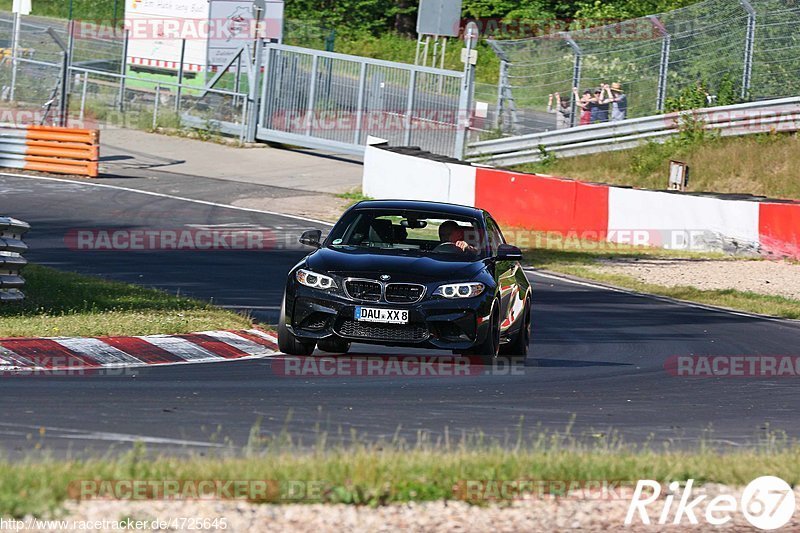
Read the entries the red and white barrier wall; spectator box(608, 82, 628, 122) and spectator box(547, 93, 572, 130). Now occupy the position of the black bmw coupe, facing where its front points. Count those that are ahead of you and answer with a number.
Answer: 0

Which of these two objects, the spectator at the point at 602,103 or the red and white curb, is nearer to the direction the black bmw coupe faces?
the red and white curb

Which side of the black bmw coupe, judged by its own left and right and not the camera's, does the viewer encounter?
front

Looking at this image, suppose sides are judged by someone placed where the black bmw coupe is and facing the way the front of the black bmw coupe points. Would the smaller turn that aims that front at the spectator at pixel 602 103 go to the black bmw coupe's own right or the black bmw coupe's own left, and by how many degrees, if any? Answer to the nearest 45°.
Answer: approximately 180°

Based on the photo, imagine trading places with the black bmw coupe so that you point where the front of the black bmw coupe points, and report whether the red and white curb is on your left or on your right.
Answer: on your right

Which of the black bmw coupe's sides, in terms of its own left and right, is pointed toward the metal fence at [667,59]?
back

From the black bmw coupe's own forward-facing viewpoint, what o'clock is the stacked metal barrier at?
The stacked metal barrier is roughly at 4 o'clock from the black bmw coupe.

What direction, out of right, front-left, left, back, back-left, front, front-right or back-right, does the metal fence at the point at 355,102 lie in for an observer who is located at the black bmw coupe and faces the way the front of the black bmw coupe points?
back

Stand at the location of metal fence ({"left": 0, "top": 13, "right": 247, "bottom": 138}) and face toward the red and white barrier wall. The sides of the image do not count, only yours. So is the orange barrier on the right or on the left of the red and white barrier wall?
right

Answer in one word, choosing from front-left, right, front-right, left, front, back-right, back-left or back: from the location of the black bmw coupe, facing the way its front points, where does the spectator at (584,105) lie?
back

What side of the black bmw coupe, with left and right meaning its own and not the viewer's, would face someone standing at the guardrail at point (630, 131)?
back

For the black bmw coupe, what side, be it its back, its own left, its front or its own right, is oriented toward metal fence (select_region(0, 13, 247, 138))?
back

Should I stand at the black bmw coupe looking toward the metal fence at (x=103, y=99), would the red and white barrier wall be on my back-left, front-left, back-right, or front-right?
front-right

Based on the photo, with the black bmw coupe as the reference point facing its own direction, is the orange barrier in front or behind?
behind

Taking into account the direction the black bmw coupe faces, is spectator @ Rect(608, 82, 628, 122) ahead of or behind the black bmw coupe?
behind
